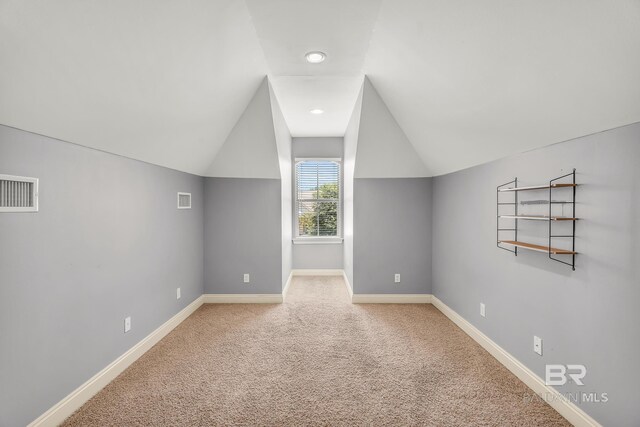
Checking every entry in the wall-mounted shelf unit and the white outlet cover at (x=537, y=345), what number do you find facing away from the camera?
0

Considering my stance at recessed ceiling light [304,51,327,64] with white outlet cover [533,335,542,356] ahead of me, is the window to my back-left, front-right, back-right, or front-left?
back-left

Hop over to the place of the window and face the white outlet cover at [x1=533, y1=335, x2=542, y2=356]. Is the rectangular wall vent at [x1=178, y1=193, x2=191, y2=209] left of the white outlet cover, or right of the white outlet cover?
right

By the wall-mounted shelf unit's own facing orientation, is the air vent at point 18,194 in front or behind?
in front

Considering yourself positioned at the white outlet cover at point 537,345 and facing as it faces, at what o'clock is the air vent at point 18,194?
The air vent is roughly at 12 o'clock from the white outlet cover.

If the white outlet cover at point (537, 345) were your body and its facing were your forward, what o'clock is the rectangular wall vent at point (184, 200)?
The rectangular wall vent is roughly at 1 o'clock from the white outlet cover.

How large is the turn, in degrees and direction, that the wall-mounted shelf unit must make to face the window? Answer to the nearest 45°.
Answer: approximately 90° to its right

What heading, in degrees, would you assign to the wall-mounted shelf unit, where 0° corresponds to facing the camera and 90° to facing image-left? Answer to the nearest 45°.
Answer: approximately 45°

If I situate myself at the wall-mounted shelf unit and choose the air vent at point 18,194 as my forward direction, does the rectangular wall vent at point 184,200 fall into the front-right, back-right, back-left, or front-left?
front-right

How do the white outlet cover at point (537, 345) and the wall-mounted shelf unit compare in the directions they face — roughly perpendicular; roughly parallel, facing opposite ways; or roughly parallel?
roughly parallel
